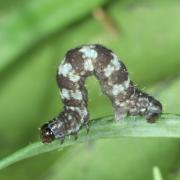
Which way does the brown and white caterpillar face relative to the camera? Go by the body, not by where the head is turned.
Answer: to the viewer's left

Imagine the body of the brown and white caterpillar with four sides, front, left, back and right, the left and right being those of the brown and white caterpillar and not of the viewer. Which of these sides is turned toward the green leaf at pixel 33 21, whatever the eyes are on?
right
